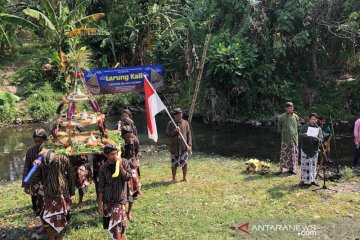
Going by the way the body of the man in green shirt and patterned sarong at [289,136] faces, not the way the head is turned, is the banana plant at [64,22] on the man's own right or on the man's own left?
on the man's own right

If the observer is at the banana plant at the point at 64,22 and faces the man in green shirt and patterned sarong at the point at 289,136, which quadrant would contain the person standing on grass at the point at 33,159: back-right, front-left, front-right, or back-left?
front-right

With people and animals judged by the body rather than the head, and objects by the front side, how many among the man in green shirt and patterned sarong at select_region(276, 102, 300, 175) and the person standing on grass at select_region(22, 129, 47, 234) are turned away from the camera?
0

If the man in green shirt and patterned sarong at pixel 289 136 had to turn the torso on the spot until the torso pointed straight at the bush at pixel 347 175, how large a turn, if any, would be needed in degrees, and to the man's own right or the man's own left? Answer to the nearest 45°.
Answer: approximately 135° to the man's own left

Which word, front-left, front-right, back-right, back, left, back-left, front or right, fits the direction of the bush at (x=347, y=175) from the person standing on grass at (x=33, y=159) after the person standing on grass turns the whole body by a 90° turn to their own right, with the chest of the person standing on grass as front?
back-left

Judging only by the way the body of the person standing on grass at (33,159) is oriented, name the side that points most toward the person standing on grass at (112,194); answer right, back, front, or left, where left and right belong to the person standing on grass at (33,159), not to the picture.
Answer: front

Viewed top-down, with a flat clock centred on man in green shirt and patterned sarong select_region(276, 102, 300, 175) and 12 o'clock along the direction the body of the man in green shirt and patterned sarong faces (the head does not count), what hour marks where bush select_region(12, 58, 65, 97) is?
The bush is roughly at 4 o'clock from the man in green shirt and patterned sarong.

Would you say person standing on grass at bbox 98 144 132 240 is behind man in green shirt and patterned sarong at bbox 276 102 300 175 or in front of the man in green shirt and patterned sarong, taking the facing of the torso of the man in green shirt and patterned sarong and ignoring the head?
in front

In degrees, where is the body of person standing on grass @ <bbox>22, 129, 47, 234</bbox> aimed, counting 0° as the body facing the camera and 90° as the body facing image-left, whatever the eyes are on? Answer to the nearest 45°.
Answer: approximately 315°

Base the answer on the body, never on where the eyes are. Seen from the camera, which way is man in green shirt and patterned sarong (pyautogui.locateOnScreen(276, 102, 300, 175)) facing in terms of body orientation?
toward the camera

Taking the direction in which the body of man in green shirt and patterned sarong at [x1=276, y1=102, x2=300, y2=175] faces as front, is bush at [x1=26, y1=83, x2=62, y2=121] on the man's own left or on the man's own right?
on the man's own right
